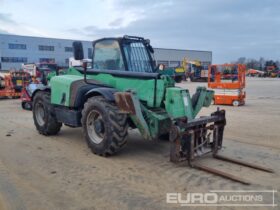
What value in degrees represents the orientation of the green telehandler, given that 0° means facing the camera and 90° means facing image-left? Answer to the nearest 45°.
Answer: approximately 315°

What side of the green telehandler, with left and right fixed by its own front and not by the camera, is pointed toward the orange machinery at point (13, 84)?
back
